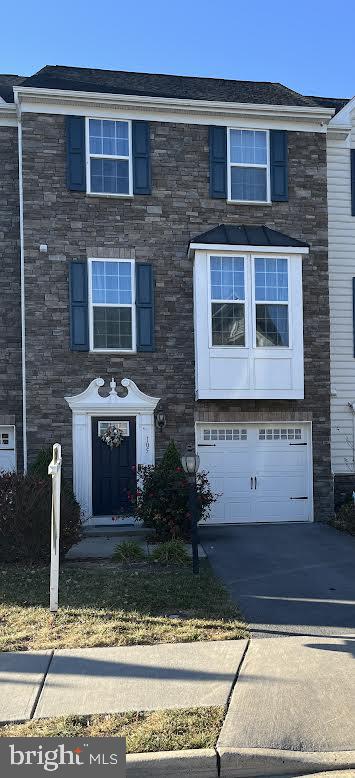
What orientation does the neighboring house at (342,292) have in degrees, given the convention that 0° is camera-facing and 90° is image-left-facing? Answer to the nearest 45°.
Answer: approximately 0°

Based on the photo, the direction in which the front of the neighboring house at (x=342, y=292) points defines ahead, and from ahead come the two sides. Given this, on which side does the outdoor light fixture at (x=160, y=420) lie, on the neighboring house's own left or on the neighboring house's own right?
on the neighboring house's own right

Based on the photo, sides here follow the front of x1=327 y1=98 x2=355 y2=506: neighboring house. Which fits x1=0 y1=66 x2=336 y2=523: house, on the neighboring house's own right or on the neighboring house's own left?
on the neighboring house's own right

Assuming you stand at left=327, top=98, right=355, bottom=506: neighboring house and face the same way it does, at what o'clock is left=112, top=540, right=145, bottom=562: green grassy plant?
The green grassy plant is roughly at 1 o'clock from the neighboring house.

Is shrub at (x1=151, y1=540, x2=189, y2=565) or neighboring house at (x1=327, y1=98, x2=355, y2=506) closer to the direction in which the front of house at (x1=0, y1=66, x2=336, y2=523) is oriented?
the shrub

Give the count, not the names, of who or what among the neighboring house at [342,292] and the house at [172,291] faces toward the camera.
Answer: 2
